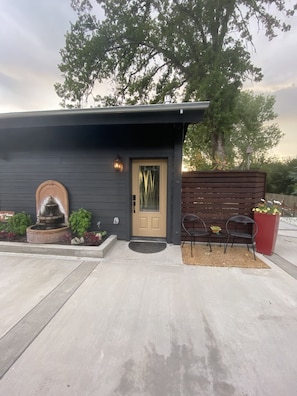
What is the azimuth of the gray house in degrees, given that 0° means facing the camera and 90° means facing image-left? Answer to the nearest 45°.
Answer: approximately 0°

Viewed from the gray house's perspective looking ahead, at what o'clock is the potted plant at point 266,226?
The potted plant is roughly at 10 o'clock from the gray house.

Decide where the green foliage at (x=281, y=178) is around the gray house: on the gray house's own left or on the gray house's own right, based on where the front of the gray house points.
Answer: on the gray house's own left

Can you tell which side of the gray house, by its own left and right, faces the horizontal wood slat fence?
left

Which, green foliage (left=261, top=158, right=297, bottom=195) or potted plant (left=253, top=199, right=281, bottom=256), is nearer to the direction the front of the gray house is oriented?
the potted plant

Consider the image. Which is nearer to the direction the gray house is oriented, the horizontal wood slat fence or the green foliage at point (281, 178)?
the horizontal wood slat fence
